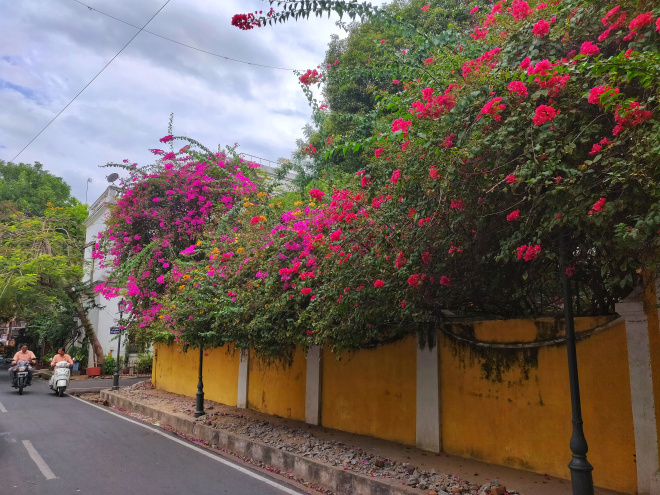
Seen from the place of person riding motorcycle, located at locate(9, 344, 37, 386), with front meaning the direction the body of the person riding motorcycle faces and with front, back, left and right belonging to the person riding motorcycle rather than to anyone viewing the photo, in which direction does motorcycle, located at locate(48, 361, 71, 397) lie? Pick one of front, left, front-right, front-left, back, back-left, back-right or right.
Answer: front-left

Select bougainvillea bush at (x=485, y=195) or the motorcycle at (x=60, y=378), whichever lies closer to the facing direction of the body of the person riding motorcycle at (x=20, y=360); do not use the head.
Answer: the bougainvillea bush

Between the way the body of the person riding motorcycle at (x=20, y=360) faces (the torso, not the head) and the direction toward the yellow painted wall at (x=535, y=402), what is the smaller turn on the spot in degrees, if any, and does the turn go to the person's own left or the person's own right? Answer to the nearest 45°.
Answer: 0° — they already face it

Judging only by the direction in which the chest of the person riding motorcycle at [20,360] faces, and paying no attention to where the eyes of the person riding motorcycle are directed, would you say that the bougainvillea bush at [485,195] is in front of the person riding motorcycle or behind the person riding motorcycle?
in front

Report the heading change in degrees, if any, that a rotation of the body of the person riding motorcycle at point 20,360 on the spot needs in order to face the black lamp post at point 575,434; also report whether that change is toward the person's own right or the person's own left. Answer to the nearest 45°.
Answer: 0° — they already face it

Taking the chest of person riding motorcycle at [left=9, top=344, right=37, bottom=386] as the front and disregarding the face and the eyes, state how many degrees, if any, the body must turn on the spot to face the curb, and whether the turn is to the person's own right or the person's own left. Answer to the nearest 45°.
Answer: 0° — they already face it

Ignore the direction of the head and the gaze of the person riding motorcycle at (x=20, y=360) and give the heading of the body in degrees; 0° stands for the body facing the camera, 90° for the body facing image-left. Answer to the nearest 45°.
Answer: approximately 0°
